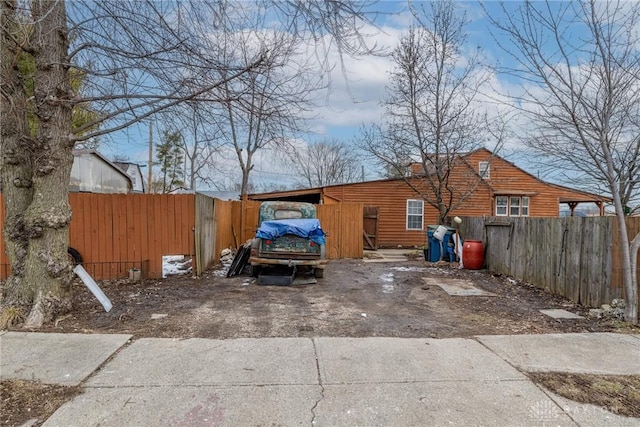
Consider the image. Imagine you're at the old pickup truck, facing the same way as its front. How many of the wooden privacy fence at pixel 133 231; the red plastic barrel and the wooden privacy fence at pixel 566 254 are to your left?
1

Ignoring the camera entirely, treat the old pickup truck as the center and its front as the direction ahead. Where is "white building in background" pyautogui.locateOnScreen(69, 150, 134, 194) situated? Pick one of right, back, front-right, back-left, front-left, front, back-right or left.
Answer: front-left

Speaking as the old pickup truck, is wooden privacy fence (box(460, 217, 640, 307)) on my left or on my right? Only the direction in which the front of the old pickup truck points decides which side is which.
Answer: on my right

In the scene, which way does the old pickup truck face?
away from the camera

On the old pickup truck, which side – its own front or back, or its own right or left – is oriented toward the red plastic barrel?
right

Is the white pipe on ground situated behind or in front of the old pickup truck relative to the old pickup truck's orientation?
behind

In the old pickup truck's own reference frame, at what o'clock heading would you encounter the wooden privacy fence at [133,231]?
The wooden privacy fence is roughly at 9 o'clock from the old pickup truck.

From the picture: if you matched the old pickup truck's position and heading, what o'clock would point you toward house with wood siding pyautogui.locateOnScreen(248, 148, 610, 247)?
The house with wood siding is roughly at 1 o'clock from the old pickup truck.

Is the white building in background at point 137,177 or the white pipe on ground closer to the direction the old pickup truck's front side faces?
the white building in background

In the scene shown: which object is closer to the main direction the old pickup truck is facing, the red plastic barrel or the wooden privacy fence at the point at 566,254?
the red plastic barrel

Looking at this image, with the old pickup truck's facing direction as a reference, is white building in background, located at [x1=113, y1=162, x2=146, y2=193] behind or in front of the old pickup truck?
in front

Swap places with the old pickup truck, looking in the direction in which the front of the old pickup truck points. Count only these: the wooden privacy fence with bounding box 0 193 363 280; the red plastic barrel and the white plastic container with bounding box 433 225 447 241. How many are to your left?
1

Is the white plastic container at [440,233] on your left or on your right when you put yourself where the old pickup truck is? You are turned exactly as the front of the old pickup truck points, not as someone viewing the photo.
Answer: on your right
